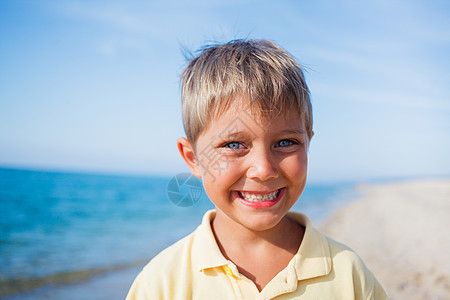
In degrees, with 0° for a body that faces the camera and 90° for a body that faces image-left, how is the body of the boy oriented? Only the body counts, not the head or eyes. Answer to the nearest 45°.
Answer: approximately 0°
